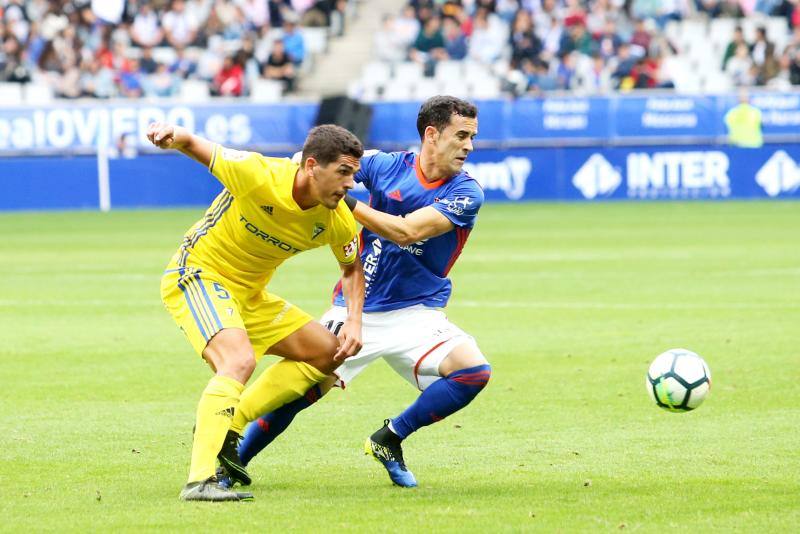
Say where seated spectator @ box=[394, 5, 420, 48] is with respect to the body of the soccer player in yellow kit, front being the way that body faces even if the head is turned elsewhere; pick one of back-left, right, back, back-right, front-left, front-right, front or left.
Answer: back-left

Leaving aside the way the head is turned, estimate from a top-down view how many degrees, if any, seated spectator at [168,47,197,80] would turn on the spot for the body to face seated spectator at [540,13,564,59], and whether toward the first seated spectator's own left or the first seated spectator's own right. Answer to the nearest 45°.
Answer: approximately 90° to the first seated spectator's own left

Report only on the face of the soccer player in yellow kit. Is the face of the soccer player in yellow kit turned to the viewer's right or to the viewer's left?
to the viewer's right

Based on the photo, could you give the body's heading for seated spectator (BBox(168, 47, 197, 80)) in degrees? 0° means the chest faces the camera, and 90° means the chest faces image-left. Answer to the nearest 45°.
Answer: approximately 0°

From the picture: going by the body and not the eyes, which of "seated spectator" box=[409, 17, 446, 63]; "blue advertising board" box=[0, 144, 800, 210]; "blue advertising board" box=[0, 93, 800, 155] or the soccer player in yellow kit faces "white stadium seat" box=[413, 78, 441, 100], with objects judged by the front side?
the seated spectator

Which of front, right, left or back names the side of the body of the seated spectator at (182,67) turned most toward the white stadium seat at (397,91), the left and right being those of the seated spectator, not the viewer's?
left

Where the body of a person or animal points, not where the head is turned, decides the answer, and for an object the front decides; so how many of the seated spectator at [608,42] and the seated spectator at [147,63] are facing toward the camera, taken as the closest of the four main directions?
2

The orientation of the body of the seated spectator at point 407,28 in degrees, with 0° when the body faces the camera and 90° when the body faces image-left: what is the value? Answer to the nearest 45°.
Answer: approximately 0°

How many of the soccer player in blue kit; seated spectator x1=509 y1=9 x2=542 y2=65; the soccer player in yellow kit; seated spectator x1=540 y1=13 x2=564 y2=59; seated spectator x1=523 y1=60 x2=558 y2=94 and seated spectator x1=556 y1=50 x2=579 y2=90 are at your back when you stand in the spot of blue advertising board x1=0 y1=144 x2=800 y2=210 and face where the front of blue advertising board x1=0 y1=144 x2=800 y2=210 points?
4
